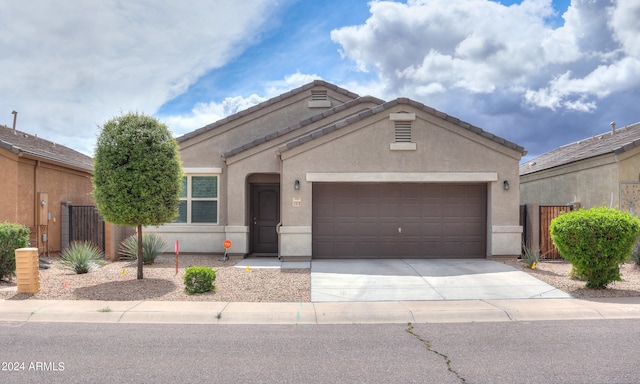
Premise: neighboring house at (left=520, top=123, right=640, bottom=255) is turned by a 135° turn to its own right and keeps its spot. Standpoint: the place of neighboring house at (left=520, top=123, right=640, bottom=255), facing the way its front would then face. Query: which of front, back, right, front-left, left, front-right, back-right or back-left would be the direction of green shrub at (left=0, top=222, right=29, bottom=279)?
front-left

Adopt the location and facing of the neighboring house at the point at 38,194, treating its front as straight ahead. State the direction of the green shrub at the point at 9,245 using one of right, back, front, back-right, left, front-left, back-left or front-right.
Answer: front-left

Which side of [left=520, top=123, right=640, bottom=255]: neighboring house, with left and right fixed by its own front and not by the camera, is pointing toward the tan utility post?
right

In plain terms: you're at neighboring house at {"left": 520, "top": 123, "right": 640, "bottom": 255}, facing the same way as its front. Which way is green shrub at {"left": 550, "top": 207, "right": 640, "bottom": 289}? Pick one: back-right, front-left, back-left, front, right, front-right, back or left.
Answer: front-right

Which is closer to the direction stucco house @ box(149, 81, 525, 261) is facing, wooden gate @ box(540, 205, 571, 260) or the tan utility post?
the tan utility post

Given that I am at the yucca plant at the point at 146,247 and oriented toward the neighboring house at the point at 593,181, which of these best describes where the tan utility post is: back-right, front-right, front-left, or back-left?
back-right

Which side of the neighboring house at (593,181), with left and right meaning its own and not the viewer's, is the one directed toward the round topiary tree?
right

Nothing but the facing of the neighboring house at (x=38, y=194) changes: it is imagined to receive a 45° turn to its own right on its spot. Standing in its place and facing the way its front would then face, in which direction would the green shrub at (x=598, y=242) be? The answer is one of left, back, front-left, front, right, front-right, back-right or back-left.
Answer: back-left

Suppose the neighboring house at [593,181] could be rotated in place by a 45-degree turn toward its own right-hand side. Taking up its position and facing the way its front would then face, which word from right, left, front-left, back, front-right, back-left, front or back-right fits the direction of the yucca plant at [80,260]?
front-right

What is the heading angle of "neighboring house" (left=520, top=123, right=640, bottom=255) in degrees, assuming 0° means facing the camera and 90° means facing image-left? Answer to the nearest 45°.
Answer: approximately 315°

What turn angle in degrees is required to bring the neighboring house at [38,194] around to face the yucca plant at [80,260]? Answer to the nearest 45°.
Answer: approximately 45° to its left

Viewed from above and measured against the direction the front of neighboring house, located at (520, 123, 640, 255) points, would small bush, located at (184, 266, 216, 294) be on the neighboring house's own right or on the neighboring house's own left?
on the neighboring house's own right

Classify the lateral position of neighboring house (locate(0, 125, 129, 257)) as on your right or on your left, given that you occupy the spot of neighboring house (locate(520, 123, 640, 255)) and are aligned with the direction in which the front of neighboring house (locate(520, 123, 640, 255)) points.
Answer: on your right
